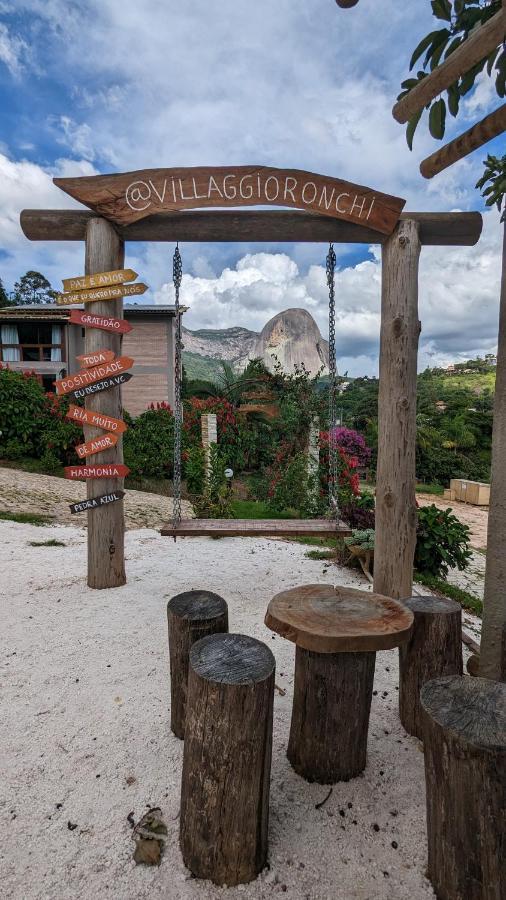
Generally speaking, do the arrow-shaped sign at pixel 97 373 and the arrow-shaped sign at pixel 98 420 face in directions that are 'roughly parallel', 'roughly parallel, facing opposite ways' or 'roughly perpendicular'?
roughly parallel

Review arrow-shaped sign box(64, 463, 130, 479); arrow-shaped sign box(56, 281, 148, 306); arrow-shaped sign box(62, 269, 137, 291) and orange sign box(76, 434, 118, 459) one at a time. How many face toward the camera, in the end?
4

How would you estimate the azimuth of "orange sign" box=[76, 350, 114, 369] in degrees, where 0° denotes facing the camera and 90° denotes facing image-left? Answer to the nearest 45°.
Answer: approximately 0°

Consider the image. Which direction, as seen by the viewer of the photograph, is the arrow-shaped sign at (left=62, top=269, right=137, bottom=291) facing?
facing the viewer

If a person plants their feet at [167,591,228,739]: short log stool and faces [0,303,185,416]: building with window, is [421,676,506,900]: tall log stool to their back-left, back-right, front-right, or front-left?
back-right

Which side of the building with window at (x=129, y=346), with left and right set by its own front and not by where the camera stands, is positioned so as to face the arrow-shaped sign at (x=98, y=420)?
front

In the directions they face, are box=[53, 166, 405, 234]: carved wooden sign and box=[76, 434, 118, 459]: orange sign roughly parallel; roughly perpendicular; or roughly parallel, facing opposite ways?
roughly parallel

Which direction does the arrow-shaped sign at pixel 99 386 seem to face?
toward the camera

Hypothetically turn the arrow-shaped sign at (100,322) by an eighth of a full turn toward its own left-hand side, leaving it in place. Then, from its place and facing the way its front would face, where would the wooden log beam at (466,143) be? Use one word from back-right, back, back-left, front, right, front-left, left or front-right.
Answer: front

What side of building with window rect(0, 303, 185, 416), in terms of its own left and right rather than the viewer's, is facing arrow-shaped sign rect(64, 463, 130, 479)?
front

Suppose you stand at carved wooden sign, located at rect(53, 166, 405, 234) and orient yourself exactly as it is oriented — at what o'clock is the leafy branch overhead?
The leafy branch overhead is roughly at 11 o'clock from the carved wooden sign.

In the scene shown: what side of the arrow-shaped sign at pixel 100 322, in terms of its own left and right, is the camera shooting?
front

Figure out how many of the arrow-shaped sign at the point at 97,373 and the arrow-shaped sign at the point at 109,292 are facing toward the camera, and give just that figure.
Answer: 2

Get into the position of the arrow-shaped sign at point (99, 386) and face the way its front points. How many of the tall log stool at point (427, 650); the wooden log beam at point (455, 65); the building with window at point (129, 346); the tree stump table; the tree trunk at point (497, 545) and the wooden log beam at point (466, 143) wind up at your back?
1

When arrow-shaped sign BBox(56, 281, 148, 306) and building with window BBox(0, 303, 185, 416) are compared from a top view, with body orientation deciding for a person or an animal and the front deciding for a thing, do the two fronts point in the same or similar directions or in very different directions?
same or similar directions

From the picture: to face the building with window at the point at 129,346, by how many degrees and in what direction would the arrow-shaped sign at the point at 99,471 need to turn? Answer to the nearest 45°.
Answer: approximately 180°
